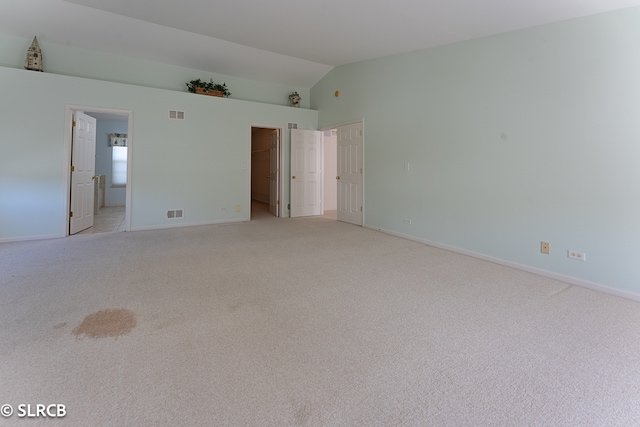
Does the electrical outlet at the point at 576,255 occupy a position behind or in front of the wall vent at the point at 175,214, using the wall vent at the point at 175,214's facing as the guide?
in front

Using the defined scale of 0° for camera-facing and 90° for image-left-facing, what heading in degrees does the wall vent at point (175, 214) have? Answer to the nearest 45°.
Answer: approximately 0°

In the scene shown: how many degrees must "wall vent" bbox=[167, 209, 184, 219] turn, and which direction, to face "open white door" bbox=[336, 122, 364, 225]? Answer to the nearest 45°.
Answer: approximately 90° to its left

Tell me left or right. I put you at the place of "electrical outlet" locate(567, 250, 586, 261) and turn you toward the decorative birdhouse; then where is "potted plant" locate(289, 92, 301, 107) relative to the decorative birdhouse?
right
